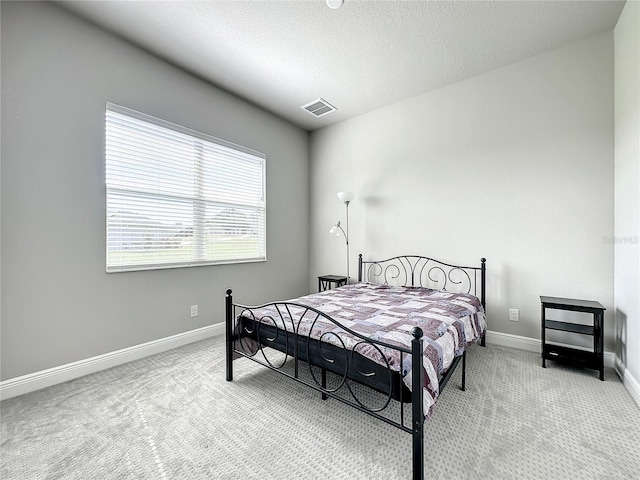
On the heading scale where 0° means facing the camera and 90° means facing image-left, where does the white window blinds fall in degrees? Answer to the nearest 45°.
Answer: approximately 315°

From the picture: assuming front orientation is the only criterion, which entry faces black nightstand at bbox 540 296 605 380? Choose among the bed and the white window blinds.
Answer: the white window blinds

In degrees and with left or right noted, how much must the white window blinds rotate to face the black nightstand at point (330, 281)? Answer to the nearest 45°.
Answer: approximately 45° to its left

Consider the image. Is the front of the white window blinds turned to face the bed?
yes

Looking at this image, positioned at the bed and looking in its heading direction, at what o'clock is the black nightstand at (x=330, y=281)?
The black nightstand is roughly at 4 o'clock from the bed.

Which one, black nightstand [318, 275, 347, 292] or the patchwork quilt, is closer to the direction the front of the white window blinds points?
the patchwork quilt

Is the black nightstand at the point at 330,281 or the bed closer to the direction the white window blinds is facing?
the bed

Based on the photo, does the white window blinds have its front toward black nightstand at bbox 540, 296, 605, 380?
yes

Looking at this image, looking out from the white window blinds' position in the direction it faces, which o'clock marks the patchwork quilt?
The patchwork quilt is roughly at 12 o'clock from the white window blinds.

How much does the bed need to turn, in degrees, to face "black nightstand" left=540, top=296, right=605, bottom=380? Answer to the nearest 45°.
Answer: approximately 135° to its left

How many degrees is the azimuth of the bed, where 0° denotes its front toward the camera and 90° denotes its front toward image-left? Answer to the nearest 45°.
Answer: approximately 45°

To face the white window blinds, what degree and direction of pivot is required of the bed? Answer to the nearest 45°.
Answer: approximately 45° to its right
